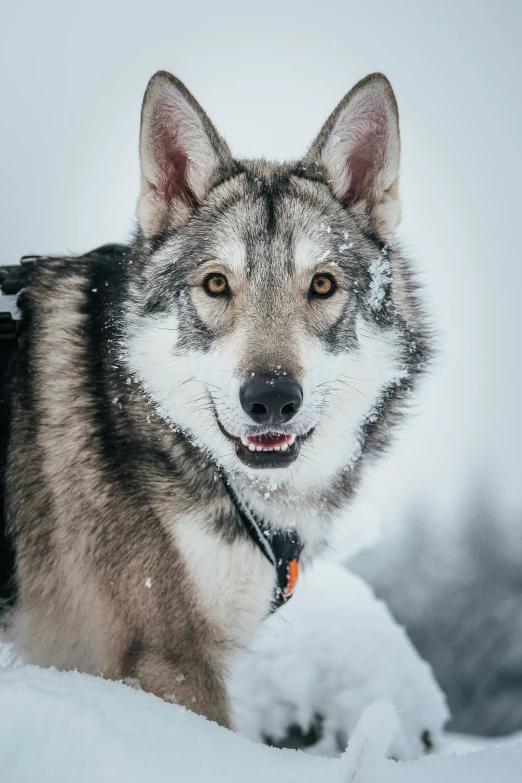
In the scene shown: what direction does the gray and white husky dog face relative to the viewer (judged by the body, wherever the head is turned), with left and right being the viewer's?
facing the viewer and to the right of the viewer
